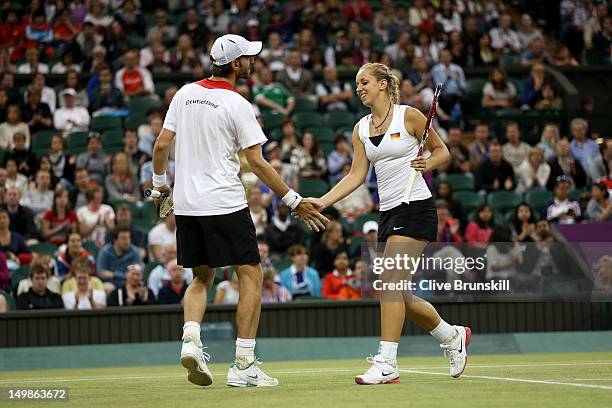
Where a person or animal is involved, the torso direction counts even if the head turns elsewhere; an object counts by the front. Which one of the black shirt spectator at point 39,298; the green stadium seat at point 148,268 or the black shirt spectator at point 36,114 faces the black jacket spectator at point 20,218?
the black shirt spectator at point 36,114

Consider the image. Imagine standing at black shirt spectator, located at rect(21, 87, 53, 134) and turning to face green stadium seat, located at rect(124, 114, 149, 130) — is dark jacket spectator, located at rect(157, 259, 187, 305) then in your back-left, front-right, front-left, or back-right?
front-right

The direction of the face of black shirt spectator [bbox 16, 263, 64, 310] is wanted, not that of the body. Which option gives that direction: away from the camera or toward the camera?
toward the camera

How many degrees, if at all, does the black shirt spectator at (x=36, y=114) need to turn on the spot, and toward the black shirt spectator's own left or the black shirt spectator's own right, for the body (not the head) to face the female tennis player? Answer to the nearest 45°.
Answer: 0° — they already face them

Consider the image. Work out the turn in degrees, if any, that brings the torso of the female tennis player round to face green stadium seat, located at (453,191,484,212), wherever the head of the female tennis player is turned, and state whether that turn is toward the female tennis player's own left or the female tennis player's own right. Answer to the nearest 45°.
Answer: approximately 135° to the female tennis player's own right

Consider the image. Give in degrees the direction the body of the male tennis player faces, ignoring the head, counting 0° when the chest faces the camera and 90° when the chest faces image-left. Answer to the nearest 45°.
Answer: approximately 225°

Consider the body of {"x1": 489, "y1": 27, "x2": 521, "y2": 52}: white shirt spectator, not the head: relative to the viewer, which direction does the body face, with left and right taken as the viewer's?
facing the viewer

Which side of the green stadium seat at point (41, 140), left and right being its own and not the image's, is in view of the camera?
front

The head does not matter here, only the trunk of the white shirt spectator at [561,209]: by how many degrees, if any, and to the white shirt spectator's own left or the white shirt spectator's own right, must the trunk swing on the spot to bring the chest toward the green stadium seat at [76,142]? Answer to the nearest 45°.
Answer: approximately 90° to the white shirt spectator's own right

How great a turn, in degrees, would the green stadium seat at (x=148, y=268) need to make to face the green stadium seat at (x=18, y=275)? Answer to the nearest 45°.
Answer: approximately 90° to its right

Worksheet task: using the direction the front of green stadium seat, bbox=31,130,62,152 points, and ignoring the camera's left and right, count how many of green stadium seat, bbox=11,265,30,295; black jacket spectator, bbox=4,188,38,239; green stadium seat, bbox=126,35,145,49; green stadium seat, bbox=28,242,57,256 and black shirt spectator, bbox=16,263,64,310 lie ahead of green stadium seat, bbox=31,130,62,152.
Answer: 4

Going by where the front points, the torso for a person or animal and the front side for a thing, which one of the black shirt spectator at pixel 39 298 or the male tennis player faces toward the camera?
the black shirt spectator

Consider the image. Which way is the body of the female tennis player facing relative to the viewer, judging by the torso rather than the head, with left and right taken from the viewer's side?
facing the viewer and to the left of the viewer

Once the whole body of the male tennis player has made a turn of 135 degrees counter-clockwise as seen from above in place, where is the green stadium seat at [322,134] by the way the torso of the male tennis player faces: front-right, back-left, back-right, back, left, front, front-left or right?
right

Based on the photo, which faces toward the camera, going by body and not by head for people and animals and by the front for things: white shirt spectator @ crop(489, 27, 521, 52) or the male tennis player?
the white shirt spectator
